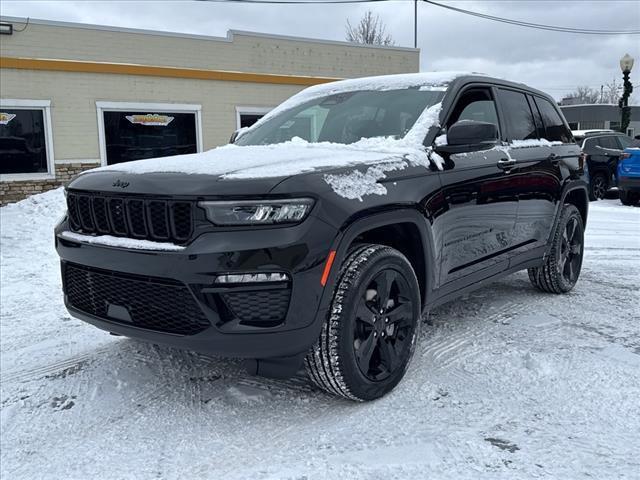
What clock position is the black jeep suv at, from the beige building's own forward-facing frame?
The black jeep suv is roughly at 1 o'clock from the beige building.

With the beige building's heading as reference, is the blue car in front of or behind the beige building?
in front

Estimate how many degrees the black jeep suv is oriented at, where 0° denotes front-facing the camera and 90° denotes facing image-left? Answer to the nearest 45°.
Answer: approximately 45°

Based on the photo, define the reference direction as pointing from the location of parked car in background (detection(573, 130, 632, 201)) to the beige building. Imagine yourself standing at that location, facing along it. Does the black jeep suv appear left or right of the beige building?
left

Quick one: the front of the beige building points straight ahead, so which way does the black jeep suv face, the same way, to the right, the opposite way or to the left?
to the right

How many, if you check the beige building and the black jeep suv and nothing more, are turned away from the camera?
0

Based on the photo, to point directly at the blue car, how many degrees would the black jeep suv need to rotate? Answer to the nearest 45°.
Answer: approximately 180°
